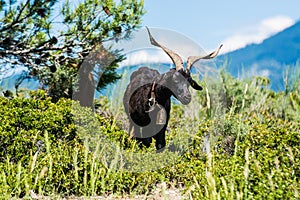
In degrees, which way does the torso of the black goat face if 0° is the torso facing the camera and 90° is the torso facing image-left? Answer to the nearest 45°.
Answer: approximately 315°

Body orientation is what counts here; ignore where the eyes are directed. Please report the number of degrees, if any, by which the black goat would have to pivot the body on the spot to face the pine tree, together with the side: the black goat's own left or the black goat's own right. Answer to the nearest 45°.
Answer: approximately 135° to the black goat's own right
